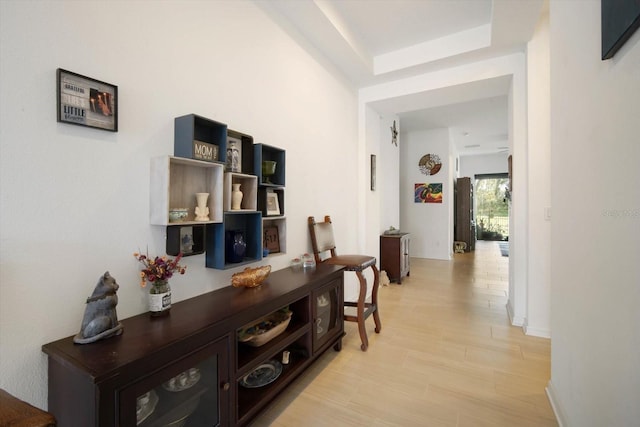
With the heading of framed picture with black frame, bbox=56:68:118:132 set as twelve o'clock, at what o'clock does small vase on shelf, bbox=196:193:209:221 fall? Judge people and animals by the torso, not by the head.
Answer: The small vase on shelf is roughly at 10 o'clock from the framed picture with black frame.

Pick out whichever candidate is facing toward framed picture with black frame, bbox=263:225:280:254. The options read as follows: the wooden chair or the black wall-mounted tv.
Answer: the black wall-mounted tv

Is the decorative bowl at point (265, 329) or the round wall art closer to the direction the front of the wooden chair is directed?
the decorative bowl

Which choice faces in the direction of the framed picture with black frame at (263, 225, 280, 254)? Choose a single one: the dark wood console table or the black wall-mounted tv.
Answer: the black wall-mounted tv

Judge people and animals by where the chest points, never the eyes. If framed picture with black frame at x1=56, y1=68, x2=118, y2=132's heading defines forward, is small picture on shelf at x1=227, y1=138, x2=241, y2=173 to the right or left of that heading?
on its left

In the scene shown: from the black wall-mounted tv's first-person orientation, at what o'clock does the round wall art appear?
The round wall art is roughly at 2 o'clock from the black wall-mounted tv.

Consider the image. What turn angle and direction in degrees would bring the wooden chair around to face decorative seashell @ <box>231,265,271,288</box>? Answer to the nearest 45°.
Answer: approximately 90° to its right

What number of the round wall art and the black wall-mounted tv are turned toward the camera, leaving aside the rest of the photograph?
1

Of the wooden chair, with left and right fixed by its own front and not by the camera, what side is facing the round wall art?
left

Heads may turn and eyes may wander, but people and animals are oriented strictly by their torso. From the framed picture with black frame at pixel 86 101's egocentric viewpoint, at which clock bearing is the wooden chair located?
The wooden chair is roughly at 10 o'clock from the framed picture with black frame.

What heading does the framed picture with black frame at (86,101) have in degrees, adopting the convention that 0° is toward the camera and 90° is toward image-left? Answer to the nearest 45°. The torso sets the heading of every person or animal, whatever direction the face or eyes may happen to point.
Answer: approximately 315°
